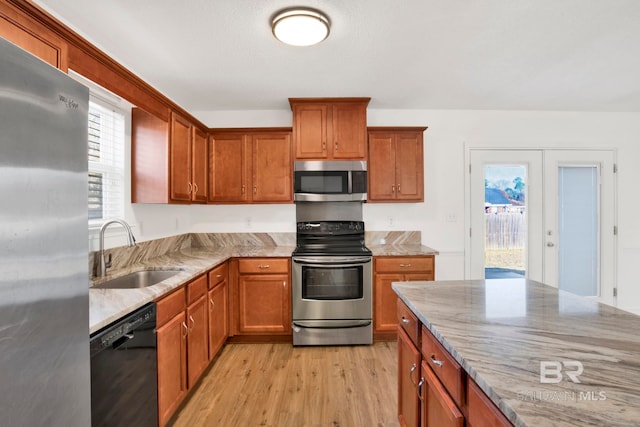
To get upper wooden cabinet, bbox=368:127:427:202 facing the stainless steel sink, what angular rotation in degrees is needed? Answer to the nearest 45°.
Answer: approximately 45° to its right

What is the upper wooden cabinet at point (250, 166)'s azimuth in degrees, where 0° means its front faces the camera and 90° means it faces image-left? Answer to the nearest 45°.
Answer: approximately 0°

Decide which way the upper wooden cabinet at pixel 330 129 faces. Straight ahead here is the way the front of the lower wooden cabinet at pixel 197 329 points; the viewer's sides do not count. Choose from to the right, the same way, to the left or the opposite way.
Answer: to the right

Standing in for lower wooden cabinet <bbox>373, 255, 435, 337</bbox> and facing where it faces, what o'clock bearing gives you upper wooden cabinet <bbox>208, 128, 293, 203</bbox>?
The upper wooden cabinet is roughly at 3 o'clock from the lower wooden cabinet.

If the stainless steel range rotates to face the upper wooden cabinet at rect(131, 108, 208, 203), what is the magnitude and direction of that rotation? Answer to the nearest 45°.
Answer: approximately 90° to its right

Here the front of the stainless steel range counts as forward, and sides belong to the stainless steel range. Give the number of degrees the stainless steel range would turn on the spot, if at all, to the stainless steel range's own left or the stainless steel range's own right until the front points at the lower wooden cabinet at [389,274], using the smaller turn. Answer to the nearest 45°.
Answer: approximately 90° to the stainless steel range's own left
